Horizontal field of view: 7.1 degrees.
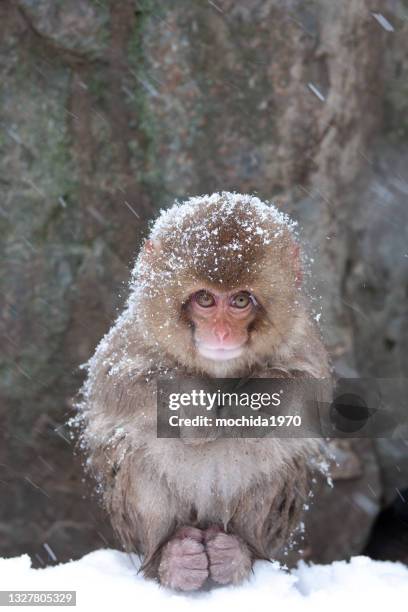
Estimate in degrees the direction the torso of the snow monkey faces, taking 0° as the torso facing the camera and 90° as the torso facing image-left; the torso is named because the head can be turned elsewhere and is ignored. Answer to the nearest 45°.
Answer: approximately 0°
